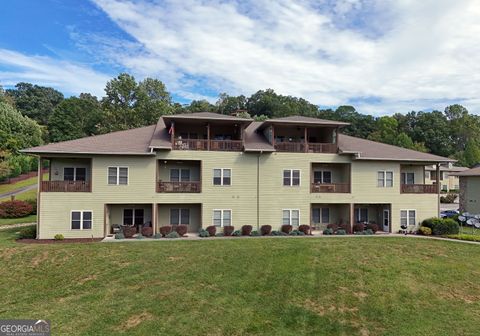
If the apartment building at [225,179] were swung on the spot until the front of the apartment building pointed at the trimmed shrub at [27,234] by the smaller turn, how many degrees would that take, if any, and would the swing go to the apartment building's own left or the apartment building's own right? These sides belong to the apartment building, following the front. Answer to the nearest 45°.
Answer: approximately 90° to the apartment building's own right

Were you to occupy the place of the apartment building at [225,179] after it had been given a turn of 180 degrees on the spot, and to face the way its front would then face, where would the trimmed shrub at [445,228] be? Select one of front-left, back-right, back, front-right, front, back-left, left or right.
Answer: right

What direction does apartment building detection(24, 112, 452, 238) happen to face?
toward the camera

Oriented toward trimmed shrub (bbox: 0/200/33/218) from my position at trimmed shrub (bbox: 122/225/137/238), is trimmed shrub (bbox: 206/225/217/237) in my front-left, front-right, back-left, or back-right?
back-right

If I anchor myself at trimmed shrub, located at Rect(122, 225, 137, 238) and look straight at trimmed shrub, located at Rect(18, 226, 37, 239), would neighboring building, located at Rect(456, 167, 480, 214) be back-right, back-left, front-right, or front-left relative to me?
back-right

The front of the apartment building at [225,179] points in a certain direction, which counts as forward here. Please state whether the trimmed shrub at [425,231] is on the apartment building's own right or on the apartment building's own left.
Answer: on the apartment building's own left

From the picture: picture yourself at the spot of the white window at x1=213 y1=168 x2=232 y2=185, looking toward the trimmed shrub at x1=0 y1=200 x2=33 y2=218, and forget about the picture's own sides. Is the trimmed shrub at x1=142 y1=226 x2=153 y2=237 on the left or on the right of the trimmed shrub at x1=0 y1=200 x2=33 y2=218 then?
left
